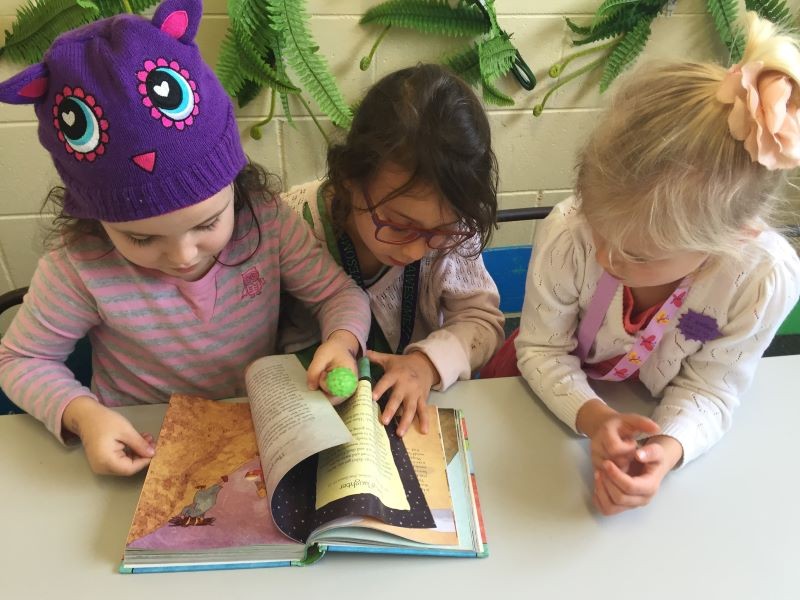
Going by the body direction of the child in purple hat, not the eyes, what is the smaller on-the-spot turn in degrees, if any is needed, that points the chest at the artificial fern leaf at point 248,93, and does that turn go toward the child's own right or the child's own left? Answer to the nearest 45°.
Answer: approximately 180°

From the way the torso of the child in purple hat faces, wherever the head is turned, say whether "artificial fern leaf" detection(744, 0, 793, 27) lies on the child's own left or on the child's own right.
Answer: on the child's own left

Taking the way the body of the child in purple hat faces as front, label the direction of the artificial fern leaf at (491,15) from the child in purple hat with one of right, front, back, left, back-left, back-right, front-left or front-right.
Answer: back-left

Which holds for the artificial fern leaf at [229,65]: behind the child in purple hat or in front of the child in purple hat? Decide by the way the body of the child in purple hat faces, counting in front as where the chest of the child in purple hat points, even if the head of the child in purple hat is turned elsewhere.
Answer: behind

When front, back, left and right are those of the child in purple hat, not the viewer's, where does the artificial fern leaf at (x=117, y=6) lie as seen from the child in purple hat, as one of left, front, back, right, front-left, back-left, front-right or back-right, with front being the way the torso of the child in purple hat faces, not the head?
back

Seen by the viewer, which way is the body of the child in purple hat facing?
toward the camera

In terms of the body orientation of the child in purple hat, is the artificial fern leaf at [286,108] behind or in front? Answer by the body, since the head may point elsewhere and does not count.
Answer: behind
